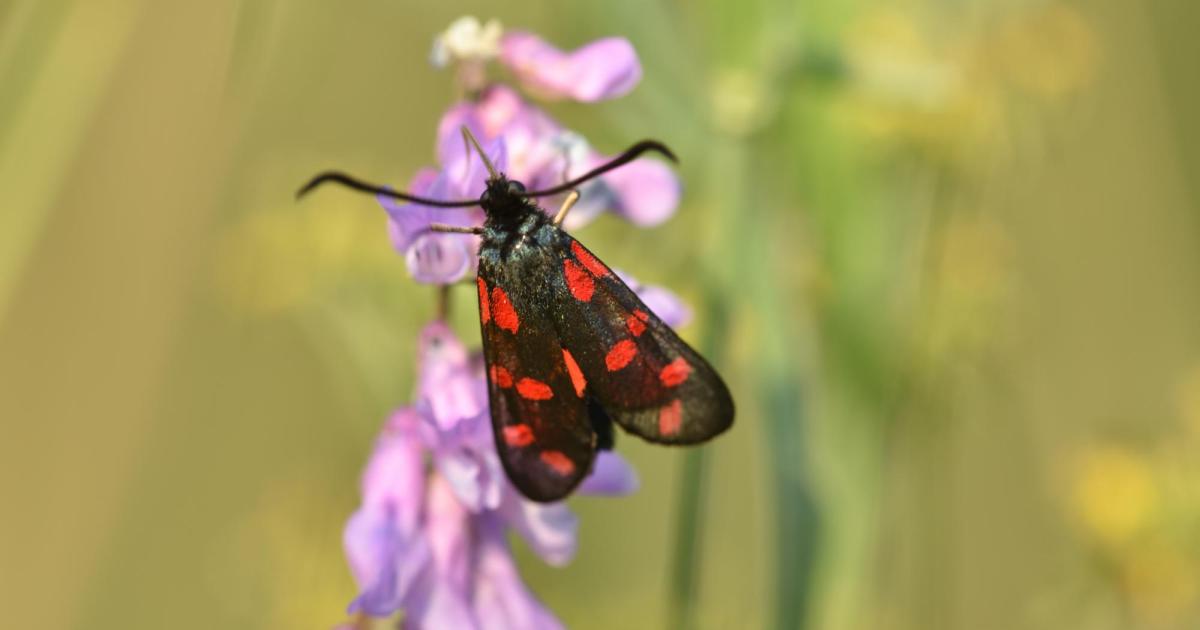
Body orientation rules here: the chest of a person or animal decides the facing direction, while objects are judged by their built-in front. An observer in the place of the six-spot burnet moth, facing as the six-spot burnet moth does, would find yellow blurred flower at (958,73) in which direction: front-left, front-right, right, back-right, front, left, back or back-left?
front-right

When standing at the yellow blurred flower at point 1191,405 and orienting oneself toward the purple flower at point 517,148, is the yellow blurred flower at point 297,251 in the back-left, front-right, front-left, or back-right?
front-right

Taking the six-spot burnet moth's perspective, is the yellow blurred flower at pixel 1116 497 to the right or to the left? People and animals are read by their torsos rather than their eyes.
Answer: on its right

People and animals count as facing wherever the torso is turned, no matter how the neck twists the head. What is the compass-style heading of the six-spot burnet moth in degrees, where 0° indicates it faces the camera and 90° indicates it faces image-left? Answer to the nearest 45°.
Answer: approximately 180°

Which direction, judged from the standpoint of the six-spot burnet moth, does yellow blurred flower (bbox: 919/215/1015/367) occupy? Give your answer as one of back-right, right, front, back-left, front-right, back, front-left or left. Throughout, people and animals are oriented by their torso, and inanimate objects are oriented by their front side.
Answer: front-right

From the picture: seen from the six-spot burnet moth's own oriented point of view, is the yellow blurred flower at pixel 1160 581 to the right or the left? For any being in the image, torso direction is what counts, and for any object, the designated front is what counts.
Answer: on its right

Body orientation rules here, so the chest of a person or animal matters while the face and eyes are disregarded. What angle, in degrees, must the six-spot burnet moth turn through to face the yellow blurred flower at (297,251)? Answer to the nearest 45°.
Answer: approximately 45° to its left

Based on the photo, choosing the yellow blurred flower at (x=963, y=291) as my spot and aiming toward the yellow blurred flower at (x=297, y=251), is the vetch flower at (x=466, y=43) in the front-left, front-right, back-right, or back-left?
front-left
